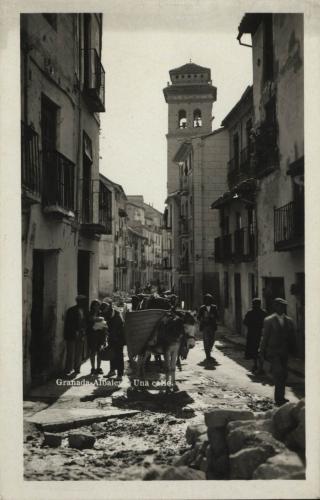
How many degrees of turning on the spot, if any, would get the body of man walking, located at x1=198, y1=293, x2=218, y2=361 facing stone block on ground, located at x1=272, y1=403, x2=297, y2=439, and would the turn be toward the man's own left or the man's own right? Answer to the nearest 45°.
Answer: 0° — they already face it

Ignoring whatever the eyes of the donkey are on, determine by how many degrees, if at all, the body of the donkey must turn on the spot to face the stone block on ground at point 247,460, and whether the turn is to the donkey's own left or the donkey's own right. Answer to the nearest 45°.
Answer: approximately 45° to the donkey's own right

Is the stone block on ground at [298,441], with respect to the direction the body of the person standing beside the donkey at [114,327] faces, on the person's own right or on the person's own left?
on the person's own left

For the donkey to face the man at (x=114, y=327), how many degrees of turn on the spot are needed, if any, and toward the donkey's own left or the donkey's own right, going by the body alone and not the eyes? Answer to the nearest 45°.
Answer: approximately 135° to the donkey's own right

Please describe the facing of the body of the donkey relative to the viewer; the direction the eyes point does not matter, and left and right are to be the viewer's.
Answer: facing the viewer and to the right of the viewer

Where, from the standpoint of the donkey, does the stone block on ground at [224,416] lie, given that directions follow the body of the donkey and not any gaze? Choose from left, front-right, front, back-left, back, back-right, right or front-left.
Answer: front-right

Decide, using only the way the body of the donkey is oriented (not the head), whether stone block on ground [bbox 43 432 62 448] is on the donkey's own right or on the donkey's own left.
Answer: on the donkey's own right

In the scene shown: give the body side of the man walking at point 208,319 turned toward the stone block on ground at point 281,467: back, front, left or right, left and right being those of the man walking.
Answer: front
